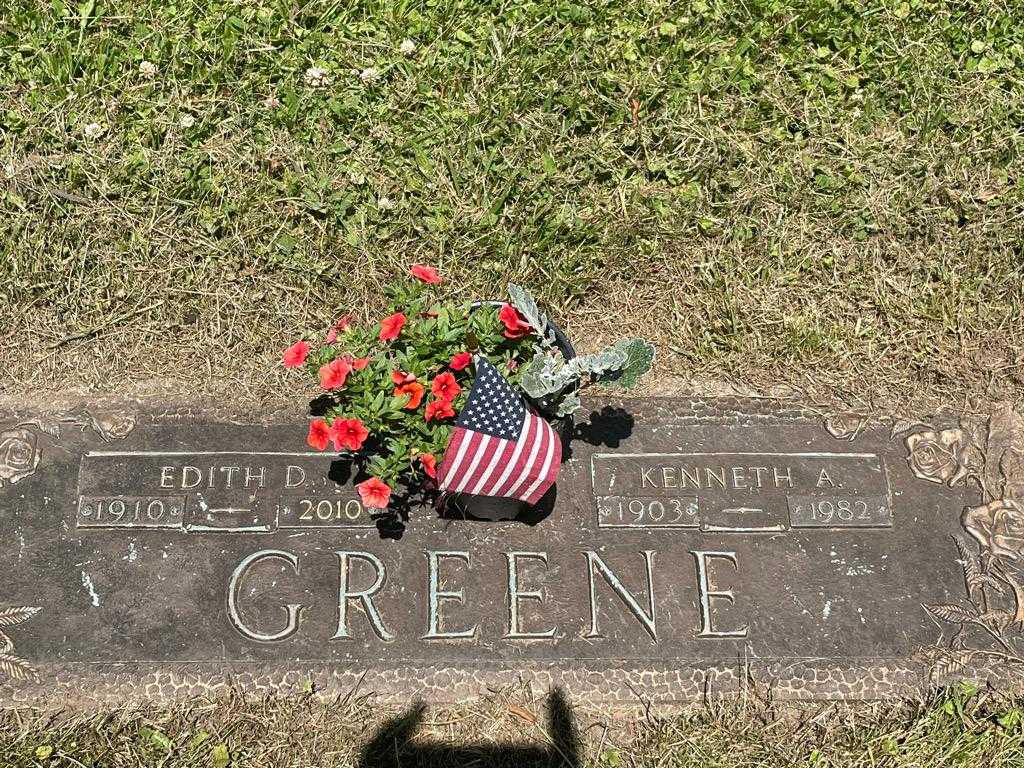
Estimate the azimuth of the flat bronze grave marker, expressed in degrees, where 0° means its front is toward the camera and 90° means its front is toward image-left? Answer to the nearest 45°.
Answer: approximately 0°
